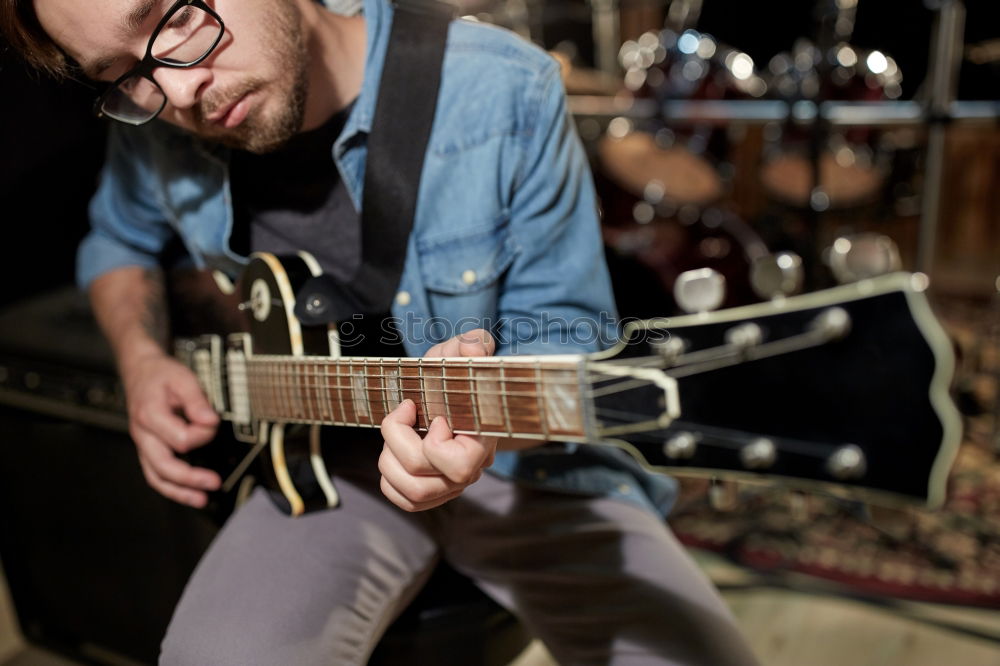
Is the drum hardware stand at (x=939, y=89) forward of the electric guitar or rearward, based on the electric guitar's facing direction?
rearward

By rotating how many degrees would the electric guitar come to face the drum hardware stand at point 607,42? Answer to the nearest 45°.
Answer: approximately 135° to its right

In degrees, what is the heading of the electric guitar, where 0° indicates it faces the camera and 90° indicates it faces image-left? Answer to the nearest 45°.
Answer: approximately 45°

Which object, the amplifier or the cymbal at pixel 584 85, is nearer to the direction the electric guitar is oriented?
the amplifier

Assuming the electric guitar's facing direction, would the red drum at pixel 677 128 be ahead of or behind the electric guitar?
behind

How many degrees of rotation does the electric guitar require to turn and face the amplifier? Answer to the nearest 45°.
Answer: approximately 90° to its right
